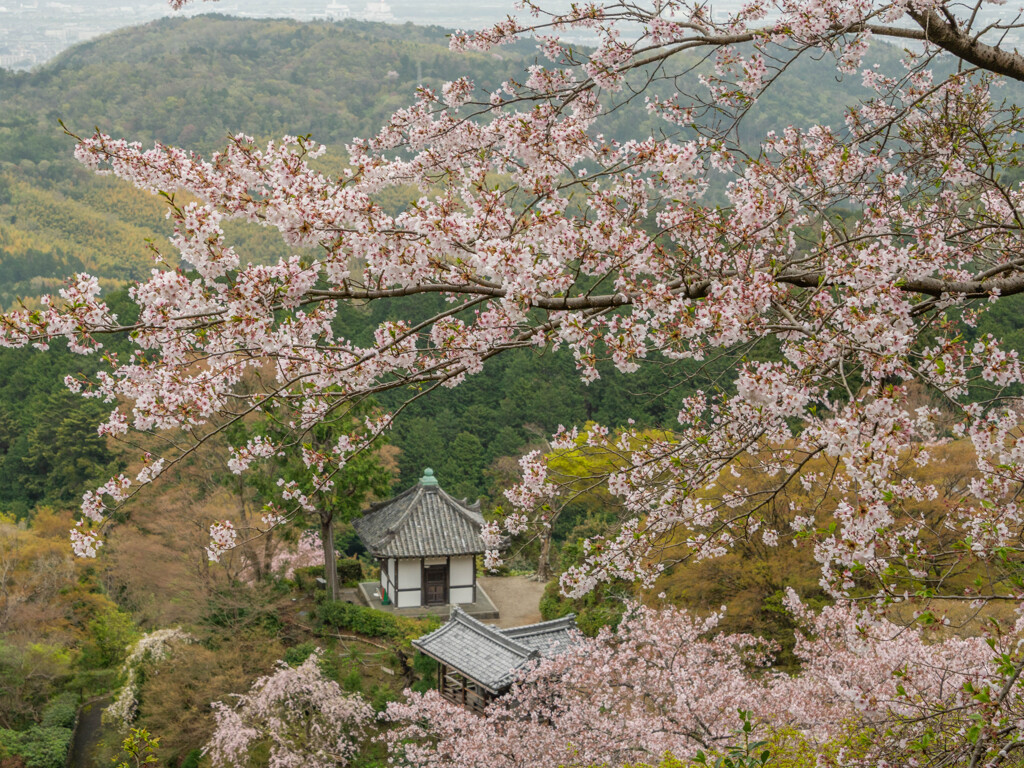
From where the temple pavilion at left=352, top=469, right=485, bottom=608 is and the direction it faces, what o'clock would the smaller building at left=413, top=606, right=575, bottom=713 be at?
The smaller building is roughly at 12 o'clock from the temple pavilion.

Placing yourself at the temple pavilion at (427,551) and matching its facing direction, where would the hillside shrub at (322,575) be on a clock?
The hillside shrub is roughly at 4 o'clock from the temple pavilion.

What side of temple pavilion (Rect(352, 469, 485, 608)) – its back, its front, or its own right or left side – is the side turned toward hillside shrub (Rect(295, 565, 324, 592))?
right

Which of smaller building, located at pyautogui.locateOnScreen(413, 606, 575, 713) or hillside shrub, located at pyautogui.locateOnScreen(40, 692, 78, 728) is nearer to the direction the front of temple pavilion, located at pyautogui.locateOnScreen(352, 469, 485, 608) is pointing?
the smaller building

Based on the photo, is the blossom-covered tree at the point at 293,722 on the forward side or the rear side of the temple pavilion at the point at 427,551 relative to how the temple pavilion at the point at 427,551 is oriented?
on the forward side

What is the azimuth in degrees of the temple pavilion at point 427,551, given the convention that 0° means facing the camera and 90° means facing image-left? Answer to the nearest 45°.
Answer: approximately 0°

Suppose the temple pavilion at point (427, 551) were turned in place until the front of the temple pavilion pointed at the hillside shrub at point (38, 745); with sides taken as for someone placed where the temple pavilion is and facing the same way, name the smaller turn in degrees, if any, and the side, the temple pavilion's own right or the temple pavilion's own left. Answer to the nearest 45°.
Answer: approximately 45° to the temple pavilion's own right

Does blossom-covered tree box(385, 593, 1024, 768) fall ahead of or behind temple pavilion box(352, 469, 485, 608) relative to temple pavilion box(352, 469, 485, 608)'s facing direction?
ahead

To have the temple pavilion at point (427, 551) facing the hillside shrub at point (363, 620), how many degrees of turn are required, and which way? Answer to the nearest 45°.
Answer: approximately 45° to its right
